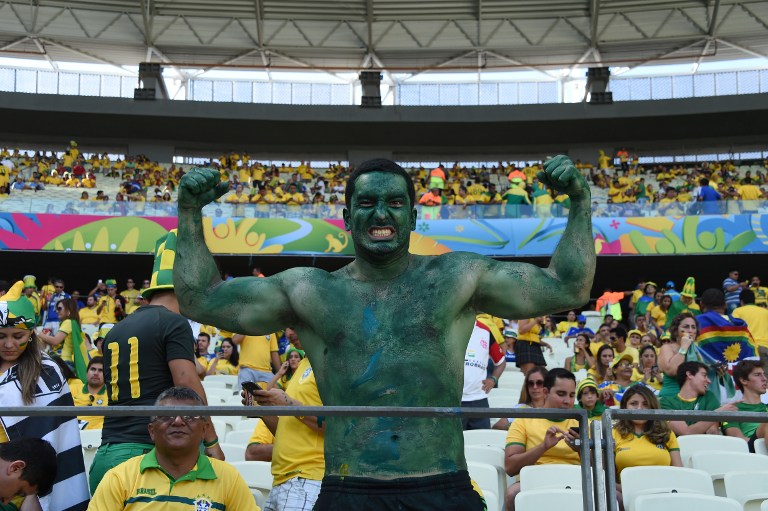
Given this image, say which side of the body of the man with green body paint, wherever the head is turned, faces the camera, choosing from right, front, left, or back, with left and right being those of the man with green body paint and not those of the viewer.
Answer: front

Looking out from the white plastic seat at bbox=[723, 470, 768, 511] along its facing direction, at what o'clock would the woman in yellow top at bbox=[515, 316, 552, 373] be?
The woman in yellow top is roughly at 5 o'clock from the white plastic seat.

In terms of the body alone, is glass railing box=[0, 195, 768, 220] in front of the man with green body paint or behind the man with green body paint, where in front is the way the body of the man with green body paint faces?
behind

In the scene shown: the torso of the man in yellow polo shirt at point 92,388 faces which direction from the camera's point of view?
toward the camera

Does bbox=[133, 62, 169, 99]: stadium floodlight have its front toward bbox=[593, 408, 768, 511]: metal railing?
yes

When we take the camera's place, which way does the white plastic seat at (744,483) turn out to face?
facing the viewer

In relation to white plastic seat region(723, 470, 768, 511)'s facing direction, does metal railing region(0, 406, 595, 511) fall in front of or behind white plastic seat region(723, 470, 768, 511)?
in front

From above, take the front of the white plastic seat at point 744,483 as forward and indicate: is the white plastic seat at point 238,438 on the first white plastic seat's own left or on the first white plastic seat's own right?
on the first white plastic seat's own right

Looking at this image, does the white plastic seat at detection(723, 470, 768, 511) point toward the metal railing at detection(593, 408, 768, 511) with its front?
yes

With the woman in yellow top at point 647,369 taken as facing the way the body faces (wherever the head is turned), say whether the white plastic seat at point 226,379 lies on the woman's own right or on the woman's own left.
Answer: on the woman's own right

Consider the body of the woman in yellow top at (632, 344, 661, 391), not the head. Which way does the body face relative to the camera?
toward the camera
